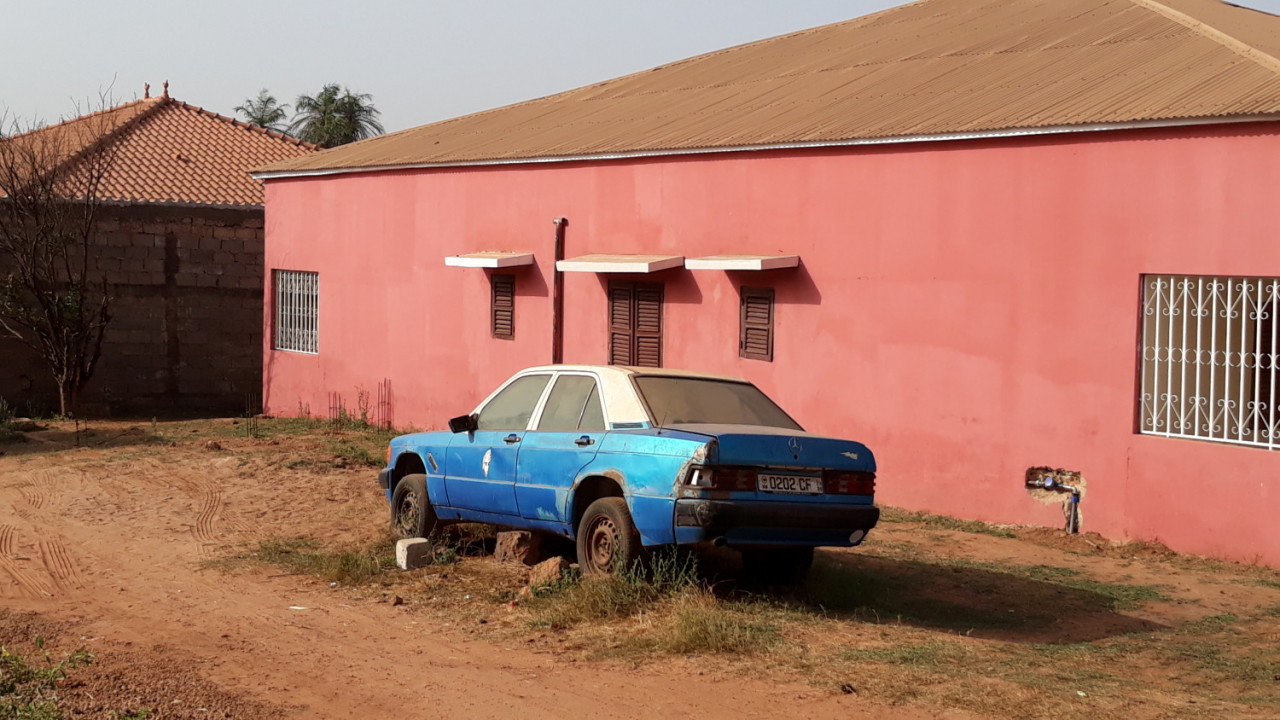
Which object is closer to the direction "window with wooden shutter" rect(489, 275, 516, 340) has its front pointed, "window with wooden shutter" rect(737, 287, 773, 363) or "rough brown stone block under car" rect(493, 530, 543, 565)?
the rough brown stone block under car

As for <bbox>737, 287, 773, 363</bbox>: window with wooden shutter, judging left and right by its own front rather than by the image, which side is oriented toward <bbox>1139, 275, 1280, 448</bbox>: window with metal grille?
left

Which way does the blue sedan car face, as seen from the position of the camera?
facing away from the viewer and to the left of the viewer

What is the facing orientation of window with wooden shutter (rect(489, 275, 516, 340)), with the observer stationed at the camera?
facing the viewer and to the left of the viewer

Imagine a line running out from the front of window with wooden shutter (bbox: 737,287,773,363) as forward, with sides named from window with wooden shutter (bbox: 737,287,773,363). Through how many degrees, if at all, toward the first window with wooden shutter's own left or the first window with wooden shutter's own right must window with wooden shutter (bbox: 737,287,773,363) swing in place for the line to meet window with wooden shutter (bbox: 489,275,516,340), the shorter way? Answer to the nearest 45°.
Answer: approximately 90° to the first window with wooden shutter's own right

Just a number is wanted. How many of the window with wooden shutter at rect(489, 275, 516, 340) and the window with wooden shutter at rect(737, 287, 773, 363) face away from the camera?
0

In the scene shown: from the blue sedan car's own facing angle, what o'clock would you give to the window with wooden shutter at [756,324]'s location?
The window with wooden shutter is roughly at 2 o'clock from the blue sedan car.

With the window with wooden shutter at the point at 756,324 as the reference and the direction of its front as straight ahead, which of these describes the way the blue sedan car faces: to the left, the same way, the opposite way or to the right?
to the right

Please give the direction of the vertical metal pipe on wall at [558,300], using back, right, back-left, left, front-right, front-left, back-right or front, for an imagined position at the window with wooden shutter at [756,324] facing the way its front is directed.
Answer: right

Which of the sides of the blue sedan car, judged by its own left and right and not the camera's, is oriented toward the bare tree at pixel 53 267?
front

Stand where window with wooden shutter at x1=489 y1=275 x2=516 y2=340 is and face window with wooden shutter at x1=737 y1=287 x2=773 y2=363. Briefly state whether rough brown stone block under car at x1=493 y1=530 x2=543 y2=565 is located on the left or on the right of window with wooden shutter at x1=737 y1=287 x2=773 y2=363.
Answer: right

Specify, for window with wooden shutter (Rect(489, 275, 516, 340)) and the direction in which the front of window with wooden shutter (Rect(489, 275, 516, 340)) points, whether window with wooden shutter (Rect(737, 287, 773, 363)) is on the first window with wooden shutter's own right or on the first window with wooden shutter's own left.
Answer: on the first window with wooden shutter's own left
